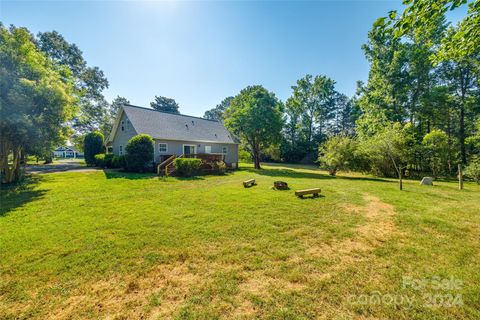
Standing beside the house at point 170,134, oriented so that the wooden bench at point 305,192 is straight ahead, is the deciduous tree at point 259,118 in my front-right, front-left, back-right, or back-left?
front-left

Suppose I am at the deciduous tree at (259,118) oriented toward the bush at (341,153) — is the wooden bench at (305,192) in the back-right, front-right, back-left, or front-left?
front-right

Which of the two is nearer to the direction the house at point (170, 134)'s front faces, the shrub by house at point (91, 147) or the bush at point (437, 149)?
the shrub by house

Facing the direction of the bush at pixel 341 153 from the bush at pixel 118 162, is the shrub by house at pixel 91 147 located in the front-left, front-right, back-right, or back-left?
back-left

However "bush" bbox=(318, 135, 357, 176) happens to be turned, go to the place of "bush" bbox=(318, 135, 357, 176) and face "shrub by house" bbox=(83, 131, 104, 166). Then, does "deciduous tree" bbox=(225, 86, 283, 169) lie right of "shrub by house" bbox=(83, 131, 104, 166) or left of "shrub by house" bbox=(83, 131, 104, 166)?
right

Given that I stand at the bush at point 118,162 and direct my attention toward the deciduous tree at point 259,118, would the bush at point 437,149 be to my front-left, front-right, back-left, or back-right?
front-right
